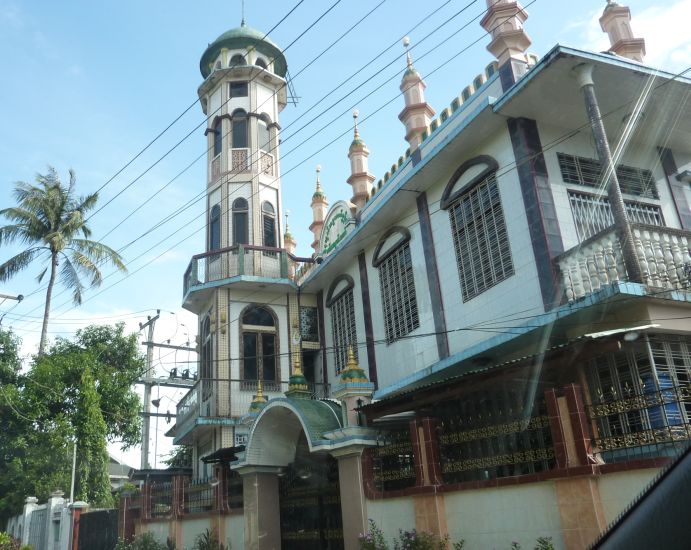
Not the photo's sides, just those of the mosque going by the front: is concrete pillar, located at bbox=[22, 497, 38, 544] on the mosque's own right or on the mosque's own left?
on the mosque's own right

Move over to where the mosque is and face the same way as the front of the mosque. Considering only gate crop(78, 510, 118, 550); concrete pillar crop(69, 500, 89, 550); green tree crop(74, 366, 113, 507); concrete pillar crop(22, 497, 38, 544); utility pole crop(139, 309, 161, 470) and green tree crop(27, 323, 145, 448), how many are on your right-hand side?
6

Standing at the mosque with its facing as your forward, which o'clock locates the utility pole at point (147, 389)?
The utility pole is roughly at 3 o'clock from the mosque.

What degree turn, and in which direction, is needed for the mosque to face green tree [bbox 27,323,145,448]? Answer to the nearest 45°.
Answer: approximately 90° to its right

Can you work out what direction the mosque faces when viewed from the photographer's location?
facing the viewer and to the left of the viewer
